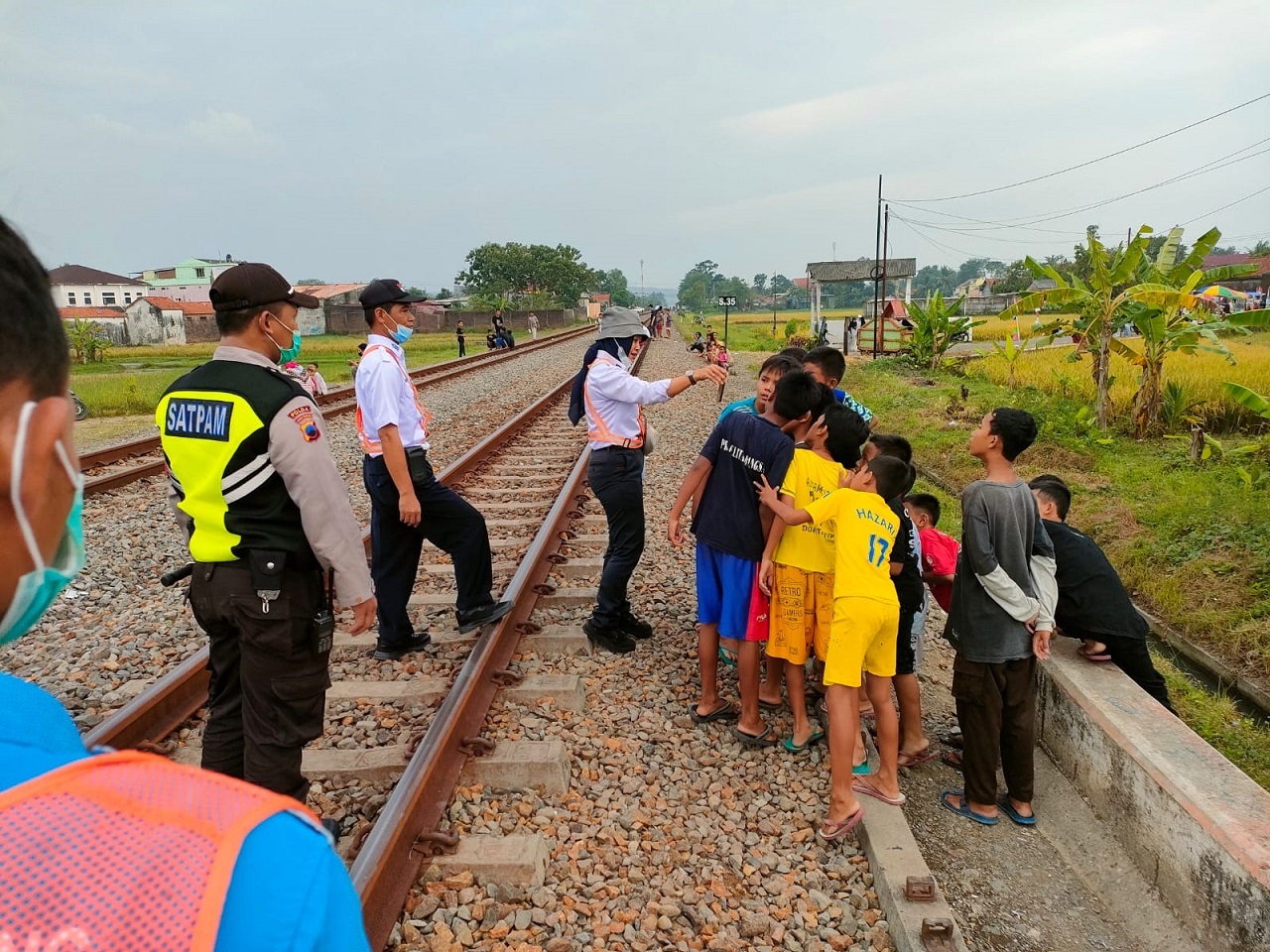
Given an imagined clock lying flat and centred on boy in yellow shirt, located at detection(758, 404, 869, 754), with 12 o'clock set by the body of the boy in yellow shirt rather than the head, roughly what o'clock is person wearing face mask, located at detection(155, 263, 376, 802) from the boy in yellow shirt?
The person wearing face mask is roughly at 9 o'clock from the boy in yellow shirt.

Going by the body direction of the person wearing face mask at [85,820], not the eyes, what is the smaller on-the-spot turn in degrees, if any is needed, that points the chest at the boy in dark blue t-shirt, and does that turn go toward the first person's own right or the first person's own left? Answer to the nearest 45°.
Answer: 0° — they already face them

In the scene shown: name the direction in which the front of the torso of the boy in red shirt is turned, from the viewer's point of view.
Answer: to the viewer's left

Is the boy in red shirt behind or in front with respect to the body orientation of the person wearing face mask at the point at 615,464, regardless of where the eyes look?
in front

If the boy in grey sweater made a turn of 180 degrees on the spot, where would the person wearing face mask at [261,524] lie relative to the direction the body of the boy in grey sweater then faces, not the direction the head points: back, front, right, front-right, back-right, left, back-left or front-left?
right

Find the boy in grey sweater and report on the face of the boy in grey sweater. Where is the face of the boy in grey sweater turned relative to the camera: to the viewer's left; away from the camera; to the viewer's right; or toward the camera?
to the viewer's left

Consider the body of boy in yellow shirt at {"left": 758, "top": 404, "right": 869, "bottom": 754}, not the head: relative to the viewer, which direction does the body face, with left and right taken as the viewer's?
facing away from the viewer and to the left of the viewer

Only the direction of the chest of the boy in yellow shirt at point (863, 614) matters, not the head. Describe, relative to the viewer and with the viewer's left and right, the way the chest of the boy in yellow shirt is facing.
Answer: facing away from the viewer and to the left of the viewer

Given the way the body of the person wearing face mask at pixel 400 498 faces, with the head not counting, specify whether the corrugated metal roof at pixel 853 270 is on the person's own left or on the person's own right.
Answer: on the person's own left

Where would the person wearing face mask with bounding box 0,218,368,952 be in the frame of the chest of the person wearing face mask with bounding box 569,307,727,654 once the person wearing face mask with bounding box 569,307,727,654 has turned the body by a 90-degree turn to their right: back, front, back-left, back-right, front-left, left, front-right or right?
front

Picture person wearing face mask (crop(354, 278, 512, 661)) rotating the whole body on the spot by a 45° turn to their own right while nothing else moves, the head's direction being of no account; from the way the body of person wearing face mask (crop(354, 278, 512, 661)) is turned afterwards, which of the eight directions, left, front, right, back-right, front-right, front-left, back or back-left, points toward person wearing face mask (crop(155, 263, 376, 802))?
front-right

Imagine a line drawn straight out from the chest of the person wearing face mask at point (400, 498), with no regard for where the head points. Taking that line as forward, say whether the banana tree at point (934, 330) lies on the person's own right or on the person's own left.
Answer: on the person's own left
